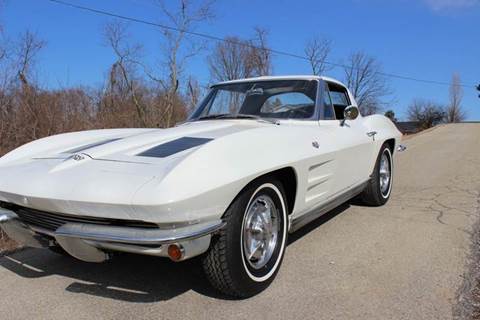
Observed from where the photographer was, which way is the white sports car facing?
facing the viewer and to the left of the viewer
